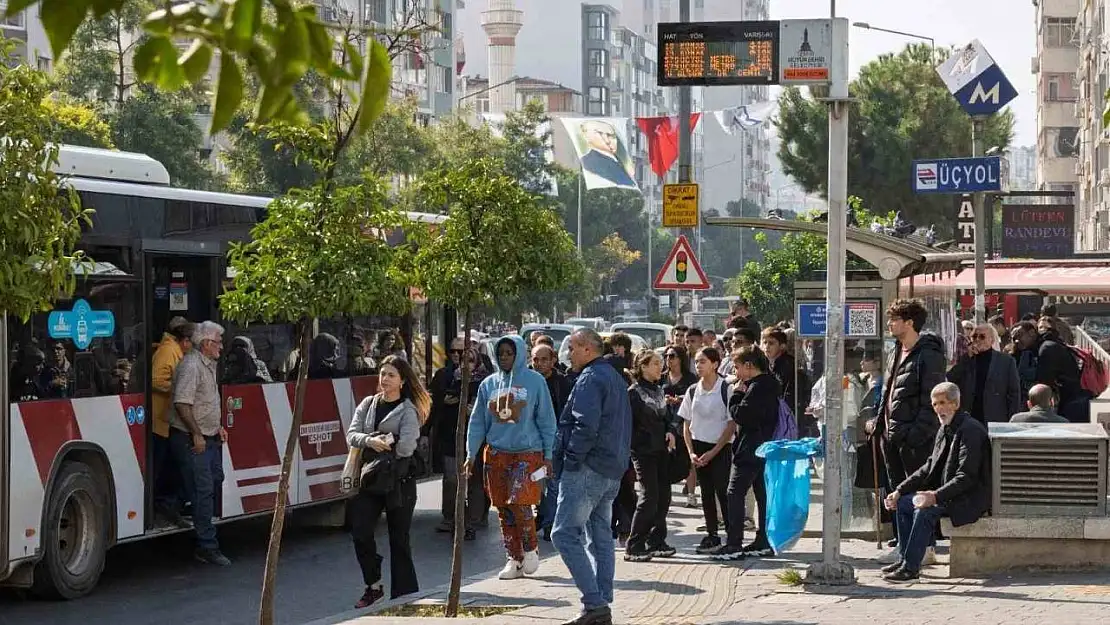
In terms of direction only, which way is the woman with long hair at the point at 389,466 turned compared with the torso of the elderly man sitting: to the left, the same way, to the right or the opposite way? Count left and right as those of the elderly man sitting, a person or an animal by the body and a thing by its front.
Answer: the same way

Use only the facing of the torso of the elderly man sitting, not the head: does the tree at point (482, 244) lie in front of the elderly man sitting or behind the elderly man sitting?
in front

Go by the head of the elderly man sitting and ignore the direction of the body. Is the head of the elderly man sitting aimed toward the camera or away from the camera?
toward the camera

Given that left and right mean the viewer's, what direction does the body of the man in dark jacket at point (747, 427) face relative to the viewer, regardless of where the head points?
facing to the left of the viewer

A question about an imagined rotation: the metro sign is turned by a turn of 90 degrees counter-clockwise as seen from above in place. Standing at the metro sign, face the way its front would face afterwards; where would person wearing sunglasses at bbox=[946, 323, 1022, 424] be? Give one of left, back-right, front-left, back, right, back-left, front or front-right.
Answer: right

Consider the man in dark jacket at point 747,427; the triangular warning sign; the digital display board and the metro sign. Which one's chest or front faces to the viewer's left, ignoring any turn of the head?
the man in dark jacket

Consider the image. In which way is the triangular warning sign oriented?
toward the camera

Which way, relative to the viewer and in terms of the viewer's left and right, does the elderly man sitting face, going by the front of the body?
facing the viewer and to the left of the viewer

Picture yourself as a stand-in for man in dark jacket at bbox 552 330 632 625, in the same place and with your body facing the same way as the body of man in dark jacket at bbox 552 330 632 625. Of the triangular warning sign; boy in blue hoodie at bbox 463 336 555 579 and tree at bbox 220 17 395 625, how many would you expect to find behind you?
0

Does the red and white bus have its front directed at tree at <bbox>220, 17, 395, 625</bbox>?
no

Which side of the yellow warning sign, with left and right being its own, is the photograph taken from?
front

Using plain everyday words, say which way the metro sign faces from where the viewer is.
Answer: facing the viewer

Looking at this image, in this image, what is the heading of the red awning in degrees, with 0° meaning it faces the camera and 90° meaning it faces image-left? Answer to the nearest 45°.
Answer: approximately 0°

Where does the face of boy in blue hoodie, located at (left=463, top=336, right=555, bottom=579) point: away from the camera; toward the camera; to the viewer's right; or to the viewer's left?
toward the camera

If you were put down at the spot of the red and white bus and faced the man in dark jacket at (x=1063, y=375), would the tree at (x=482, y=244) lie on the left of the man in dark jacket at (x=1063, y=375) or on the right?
right

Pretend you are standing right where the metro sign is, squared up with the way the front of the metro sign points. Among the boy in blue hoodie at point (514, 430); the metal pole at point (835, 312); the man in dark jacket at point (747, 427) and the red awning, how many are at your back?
1

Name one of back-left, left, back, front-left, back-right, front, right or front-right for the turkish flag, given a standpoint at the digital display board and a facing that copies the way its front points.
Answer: back
